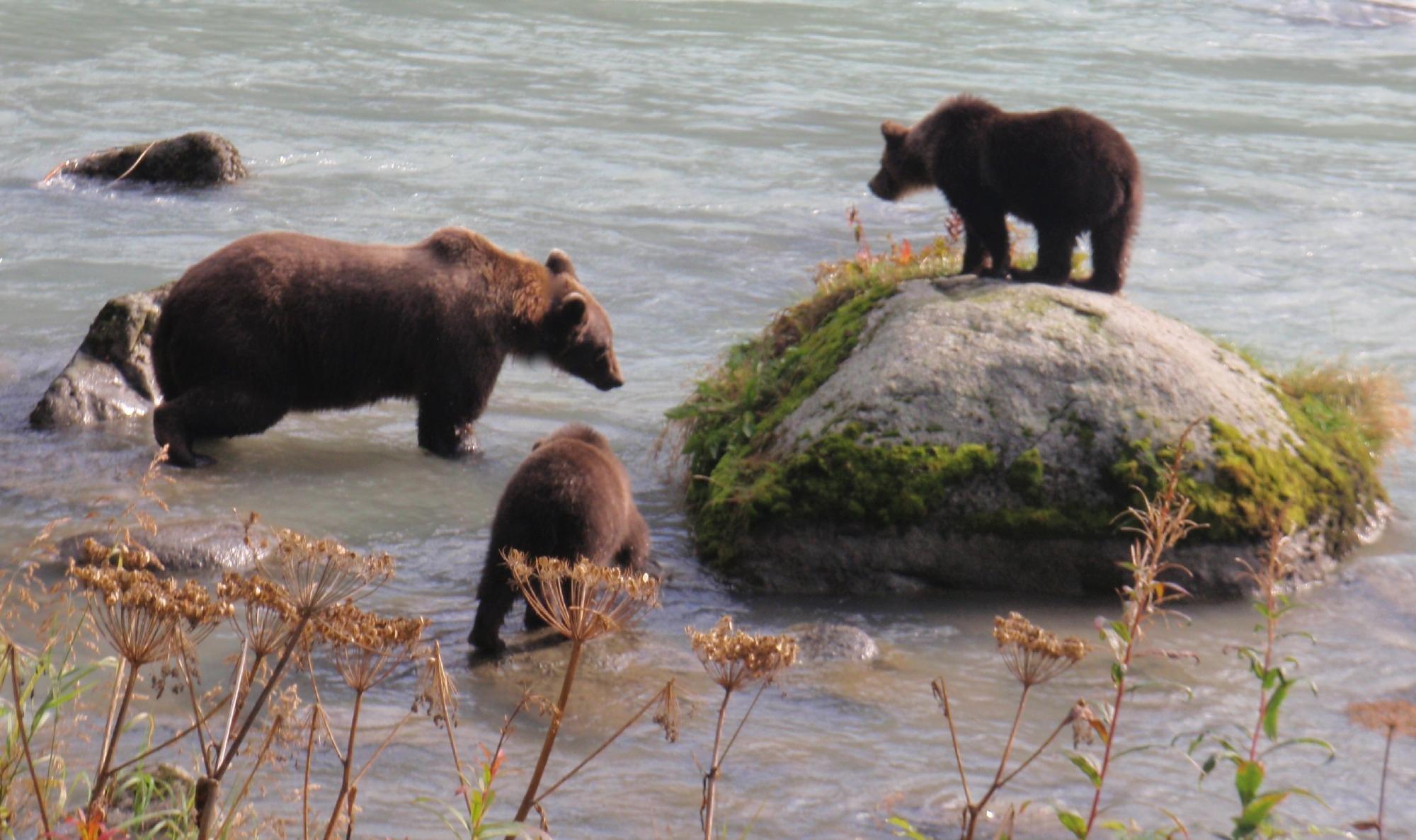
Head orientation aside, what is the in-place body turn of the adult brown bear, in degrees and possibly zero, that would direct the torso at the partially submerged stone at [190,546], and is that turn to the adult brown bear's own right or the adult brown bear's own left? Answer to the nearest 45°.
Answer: approximately 90° to the adult brown bear's own right

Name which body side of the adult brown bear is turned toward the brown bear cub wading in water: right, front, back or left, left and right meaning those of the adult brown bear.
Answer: right

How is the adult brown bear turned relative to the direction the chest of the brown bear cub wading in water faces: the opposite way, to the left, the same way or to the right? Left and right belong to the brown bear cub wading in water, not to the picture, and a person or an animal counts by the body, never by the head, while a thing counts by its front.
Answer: to the right

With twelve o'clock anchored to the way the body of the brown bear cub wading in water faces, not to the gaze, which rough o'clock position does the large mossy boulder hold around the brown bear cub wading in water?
The large mossy boulder is roughly at 2 o'clock from the brown bear cub wading in water.

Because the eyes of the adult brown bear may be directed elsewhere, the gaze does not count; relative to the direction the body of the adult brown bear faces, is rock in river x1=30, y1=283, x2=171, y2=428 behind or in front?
behind

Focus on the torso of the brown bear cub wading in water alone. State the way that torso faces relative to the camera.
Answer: away from the camera

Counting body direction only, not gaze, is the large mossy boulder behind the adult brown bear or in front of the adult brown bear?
in front

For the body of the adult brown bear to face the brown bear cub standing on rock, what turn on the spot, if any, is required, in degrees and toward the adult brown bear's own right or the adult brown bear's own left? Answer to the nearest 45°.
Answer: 0° — it already faces it

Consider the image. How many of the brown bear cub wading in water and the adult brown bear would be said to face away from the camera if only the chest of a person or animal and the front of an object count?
1

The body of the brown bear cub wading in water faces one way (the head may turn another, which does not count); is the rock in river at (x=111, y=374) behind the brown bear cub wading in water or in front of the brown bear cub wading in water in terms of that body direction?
in front

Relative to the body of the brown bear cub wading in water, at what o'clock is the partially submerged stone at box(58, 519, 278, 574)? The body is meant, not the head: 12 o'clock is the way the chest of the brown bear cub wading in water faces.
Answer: The partially submerged stone is roughly at 10 o'clock from the brown bear cub wading in water.

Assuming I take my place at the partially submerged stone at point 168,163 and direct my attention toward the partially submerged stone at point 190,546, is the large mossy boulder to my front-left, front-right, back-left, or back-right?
front-left

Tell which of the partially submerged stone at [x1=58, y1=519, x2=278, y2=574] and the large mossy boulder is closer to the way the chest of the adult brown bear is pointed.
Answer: the large mossy boulder

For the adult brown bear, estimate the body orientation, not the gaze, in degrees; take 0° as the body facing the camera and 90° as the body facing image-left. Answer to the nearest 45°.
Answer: approximately 270°
